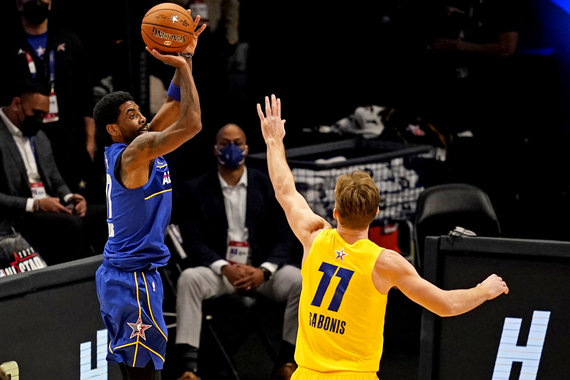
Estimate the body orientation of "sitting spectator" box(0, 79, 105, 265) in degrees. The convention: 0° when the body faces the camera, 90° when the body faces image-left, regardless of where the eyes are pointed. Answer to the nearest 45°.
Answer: approximately 315°

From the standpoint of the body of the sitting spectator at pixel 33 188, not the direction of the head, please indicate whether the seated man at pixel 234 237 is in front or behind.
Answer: in front

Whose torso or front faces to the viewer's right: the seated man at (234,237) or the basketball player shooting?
the basketball player shooting

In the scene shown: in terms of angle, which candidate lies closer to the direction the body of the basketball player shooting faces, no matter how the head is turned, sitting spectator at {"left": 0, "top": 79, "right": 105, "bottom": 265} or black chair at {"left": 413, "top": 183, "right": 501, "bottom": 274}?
the black chair

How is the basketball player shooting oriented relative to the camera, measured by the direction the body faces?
to the viewer's right

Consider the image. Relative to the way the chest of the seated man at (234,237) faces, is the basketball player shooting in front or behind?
in front

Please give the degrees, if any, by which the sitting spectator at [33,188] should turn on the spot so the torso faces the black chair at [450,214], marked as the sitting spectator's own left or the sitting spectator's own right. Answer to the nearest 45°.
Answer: approximately 45° to the sitting spectator's own left

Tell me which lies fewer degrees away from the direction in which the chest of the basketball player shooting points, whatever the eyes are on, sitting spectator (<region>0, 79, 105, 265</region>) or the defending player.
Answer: the defending player

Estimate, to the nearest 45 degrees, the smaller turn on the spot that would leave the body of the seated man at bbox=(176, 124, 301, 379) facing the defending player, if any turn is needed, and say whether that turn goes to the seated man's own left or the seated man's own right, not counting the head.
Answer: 0° — they already face them

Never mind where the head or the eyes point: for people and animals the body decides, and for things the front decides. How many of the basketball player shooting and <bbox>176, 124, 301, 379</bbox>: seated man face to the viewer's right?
1

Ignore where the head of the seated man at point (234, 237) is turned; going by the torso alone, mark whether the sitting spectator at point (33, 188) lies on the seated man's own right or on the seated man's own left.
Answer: on the seated man's own right

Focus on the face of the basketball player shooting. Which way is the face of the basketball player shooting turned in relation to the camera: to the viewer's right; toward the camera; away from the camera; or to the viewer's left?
to the viewer's right

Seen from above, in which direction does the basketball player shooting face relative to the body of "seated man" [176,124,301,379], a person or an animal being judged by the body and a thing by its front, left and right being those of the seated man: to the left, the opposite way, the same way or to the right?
to the left
